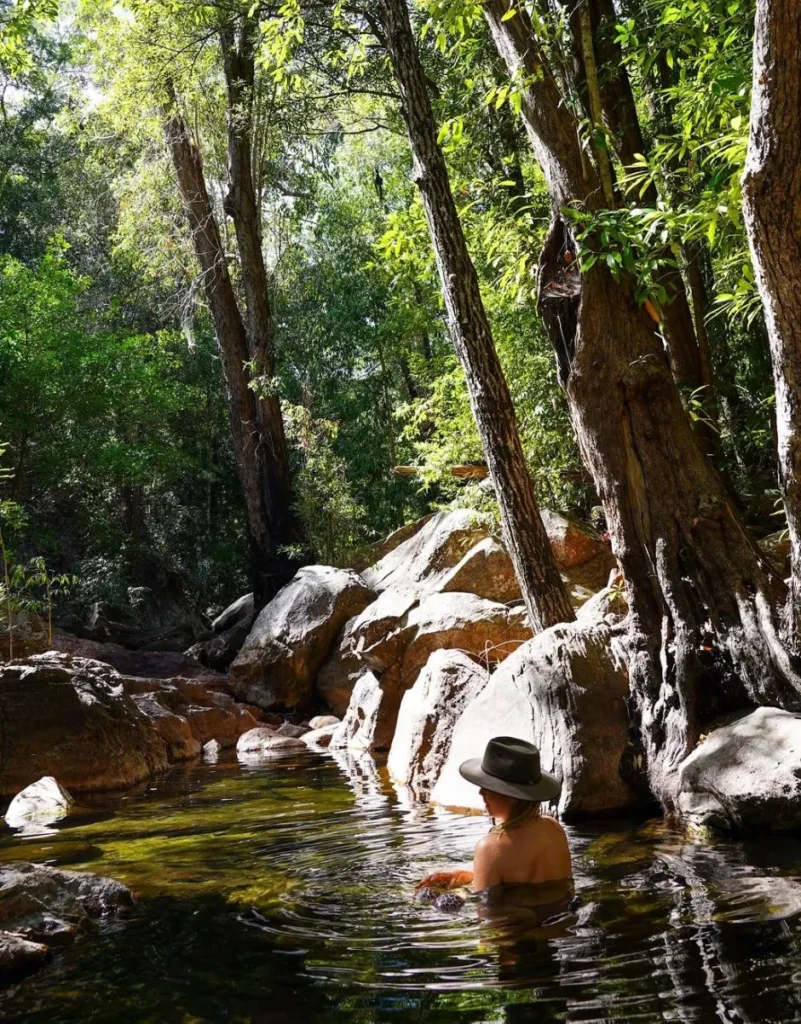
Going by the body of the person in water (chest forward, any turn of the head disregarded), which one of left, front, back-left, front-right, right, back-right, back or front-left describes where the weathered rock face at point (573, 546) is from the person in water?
front-right

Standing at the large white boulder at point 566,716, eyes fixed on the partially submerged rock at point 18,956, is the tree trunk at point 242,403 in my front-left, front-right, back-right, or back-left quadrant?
back-right

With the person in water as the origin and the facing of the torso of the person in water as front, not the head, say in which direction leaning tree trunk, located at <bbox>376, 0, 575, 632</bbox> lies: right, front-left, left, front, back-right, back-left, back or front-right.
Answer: front-right

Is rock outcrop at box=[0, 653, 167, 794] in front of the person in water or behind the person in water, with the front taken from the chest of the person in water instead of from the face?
in front

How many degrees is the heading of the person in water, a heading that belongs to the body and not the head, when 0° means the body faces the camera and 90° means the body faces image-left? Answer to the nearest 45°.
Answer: approximately 135°

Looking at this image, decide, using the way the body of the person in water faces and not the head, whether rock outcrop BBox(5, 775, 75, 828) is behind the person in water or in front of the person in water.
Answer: in front

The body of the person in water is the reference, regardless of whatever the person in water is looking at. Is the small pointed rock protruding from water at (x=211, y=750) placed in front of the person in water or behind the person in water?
in front

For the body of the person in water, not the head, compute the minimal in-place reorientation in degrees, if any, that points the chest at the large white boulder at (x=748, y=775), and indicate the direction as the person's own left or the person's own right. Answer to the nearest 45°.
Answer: approximately 90° to the person's own right
